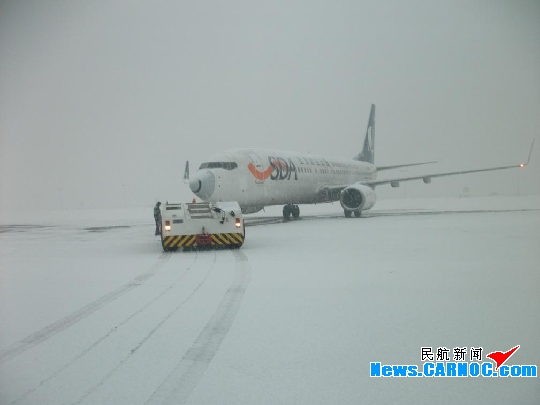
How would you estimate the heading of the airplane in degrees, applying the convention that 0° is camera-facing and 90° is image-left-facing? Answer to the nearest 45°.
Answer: approximately 45°

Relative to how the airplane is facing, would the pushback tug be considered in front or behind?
in front
